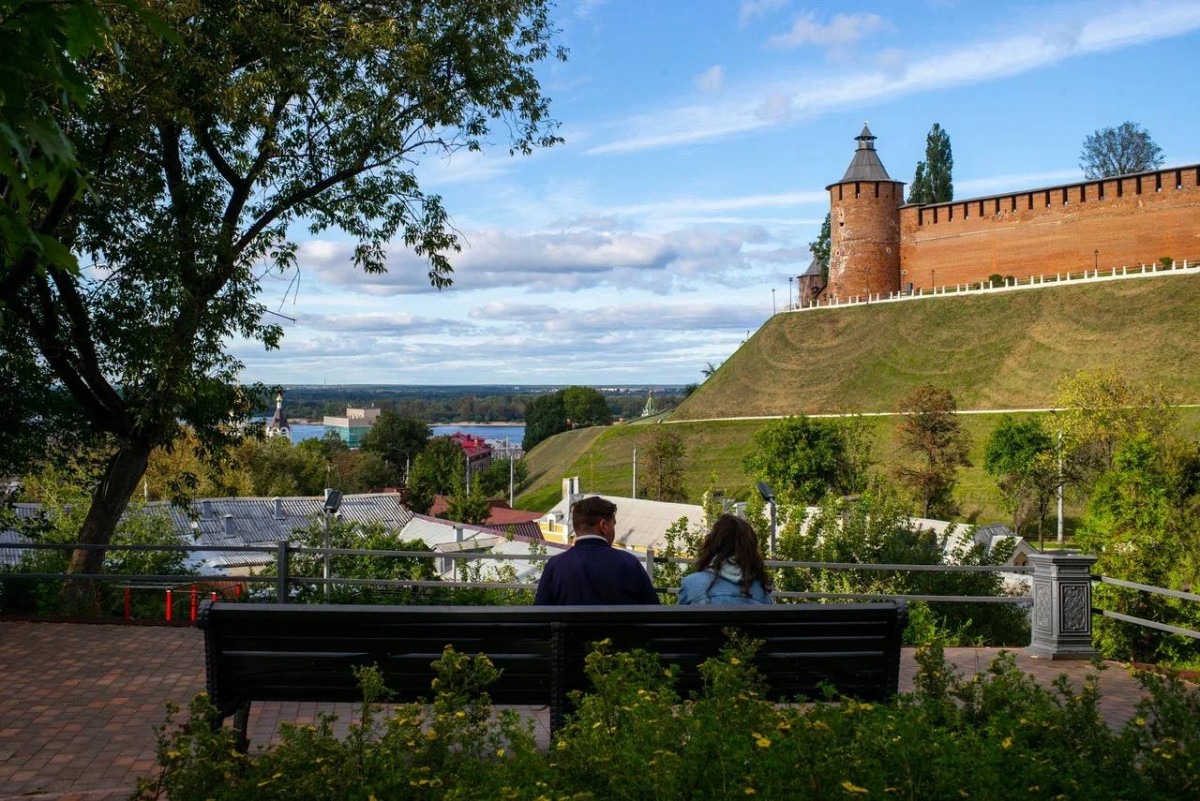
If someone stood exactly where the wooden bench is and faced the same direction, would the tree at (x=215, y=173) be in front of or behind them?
in front

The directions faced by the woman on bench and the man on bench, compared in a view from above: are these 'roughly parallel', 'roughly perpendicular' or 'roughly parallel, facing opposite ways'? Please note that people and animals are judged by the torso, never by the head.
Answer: roughly parallel

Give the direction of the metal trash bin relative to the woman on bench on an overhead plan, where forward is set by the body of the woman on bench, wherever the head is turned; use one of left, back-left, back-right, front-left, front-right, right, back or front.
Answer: front-right

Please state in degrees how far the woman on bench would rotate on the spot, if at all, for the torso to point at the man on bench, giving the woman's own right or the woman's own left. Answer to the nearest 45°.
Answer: approximately 90° to the woman's own left

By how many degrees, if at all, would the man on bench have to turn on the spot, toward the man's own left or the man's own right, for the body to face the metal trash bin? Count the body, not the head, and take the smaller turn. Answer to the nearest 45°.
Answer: approximately 45° to the man's own right

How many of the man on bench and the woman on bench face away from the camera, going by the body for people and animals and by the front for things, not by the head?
2

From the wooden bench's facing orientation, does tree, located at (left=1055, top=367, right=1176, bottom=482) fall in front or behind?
in front

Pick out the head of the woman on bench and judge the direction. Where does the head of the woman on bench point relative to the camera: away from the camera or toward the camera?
away from the camera

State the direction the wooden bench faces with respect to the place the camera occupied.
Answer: facing away from the viewer

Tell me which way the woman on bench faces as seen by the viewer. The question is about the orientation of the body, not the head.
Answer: away from the camera

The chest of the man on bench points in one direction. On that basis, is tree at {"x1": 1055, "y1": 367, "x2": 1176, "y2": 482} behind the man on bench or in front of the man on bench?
in front

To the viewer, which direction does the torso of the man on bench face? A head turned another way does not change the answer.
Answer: away from the camera

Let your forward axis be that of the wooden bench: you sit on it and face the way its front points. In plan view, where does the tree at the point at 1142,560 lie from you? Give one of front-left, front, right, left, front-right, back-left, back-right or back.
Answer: front-right
